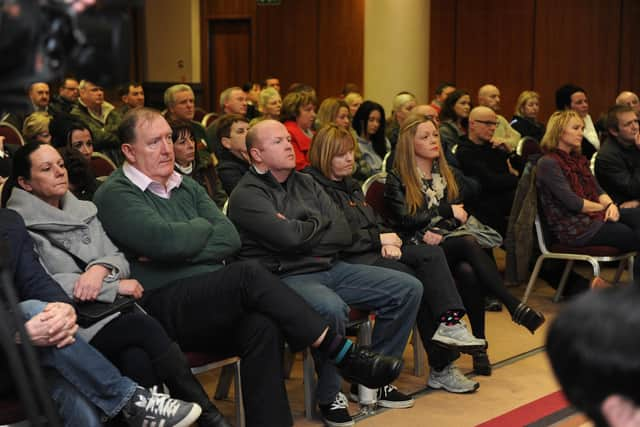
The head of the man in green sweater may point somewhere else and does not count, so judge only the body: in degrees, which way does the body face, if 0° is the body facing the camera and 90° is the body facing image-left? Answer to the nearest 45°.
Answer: approximately 315°

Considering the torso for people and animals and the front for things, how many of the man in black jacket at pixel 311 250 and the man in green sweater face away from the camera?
0

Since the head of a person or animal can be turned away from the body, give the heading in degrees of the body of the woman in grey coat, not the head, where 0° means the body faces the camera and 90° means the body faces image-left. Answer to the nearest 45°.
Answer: approximately 315°

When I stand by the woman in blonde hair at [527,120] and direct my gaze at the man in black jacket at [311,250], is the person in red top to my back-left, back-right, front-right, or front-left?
front-right

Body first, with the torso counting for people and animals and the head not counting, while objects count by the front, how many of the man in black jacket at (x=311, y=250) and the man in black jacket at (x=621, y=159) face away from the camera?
0

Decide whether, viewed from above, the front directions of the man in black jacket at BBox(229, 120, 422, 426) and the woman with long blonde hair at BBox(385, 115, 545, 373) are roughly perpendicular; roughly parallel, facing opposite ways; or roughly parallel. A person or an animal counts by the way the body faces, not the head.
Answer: roughly parallel

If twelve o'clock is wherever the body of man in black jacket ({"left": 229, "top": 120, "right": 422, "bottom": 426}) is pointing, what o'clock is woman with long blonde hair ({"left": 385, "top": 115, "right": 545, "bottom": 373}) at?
The woman with long blonde hair is roughly at 9 o'clock from the man in black jacket.

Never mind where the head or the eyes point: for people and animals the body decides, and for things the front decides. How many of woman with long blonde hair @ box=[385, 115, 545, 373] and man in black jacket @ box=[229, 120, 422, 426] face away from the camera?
0

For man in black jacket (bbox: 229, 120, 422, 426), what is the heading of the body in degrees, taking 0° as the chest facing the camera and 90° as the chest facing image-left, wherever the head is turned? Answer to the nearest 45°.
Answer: approximately 315°

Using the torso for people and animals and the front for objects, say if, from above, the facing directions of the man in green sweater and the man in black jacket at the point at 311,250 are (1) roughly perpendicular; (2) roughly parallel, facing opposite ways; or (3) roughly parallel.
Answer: roughly parallel

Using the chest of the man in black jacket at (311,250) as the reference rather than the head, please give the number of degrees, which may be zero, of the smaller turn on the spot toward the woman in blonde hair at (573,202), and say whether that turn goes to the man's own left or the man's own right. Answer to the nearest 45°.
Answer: approximately 90° to the man's own left
